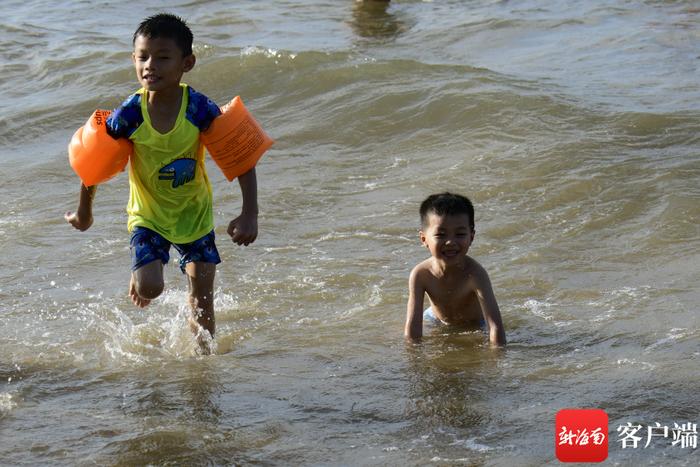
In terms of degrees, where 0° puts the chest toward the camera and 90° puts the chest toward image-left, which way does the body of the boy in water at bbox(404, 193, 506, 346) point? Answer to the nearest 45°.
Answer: approximately 0°

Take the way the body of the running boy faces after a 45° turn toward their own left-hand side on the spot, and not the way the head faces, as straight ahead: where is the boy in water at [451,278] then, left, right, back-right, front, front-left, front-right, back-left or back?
front-left

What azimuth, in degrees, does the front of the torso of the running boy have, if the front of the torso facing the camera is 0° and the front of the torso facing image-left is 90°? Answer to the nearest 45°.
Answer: approximately 0°
